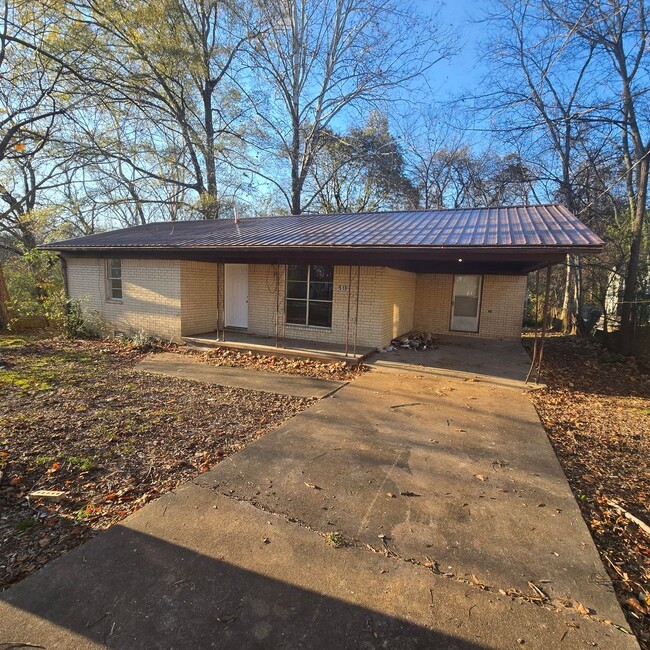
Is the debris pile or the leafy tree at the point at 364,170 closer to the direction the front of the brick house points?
the debris pile

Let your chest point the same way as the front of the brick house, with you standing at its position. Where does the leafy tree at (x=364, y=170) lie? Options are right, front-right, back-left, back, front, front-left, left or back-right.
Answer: back

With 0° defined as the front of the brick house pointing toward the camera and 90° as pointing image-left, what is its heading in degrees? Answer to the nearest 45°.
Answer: approximately 0°
